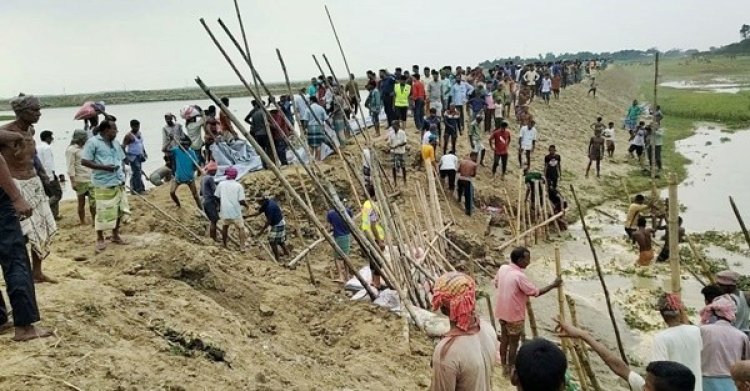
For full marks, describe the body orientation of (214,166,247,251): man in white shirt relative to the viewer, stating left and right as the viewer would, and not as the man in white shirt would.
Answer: facing away from the viewer

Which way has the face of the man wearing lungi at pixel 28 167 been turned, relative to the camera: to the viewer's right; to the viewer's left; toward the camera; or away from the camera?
to the viewer's right

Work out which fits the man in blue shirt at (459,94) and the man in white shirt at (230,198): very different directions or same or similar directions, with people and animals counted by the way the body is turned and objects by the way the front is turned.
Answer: very different directions

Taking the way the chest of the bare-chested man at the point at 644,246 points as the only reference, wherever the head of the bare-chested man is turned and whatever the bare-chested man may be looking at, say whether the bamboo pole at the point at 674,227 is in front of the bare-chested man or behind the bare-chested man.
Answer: behind

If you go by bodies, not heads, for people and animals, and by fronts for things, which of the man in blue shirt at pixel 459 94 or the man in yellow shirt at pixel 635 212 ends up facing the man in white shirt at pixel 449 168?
the man in blue shirt

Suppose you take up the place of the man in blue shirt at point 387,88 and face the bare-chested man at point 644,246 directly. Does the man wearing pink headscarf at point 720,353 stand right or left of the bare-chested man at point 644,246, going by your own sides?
right

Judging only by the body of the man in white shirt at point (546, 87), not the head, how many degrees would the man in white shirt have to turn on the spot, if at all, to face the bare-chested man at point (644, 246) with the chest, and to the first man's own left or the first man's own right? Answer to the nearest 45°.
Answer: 0° — they already face them
